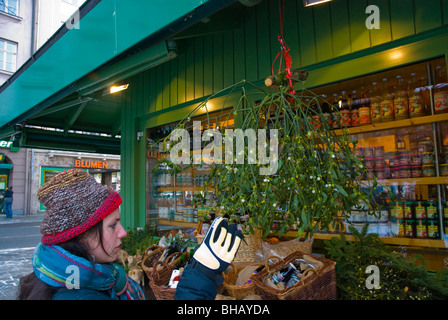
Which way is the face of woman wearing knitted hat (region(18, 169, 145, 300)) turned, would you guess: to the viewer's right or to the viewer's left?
to the viewer's right

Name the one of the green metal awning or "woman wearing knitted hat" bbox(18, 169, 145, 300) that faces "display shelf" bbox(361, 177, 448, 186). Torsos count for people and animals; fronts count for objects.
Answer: the woman wearing knitted hat

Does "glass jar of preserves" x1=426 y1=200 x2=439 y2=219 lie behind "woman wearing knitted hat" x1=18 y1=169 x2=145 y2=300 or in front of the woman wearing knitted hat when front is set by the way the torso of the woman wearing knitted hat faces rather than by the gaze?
in front

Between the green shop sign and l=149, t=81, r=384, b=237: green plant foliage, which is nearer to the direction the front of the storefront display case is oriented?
the green plant foliage

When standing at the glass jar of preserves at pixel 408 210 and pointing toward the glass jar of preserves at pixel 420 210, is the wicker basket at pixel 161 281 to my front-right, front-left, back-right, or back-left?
back-right

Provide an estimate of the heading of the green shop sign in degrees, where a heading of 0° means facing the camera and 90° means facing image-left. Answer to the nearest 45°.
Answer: approximately 0°

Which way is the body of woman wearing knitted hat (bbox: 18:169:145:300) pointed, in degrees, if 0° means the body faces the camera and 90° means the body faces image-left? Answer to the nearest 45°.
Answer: approximately 270°

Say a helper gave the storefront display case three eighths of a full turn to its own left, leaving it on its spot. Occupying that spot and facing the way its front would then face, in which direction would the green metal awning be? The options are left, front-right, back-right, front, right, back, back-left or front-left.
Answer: back

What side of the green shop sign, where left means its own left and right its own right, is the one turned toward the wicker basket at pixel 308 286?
front

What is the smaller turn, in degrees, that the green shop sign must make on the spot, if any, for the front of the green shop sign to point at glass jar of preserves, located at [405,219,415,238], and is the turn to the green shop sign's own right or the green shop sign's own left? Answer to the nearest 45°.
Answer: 0° — it already faces it

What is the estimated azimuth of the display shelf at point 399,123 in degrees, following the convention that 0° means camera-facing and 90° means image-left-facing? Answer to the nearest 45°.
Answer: approximately 45°

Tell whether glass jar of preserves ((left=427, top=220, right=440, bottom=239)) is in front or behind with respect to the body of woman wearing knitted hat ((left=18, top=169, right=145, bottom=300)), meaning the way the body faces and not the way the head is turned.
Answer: in front
